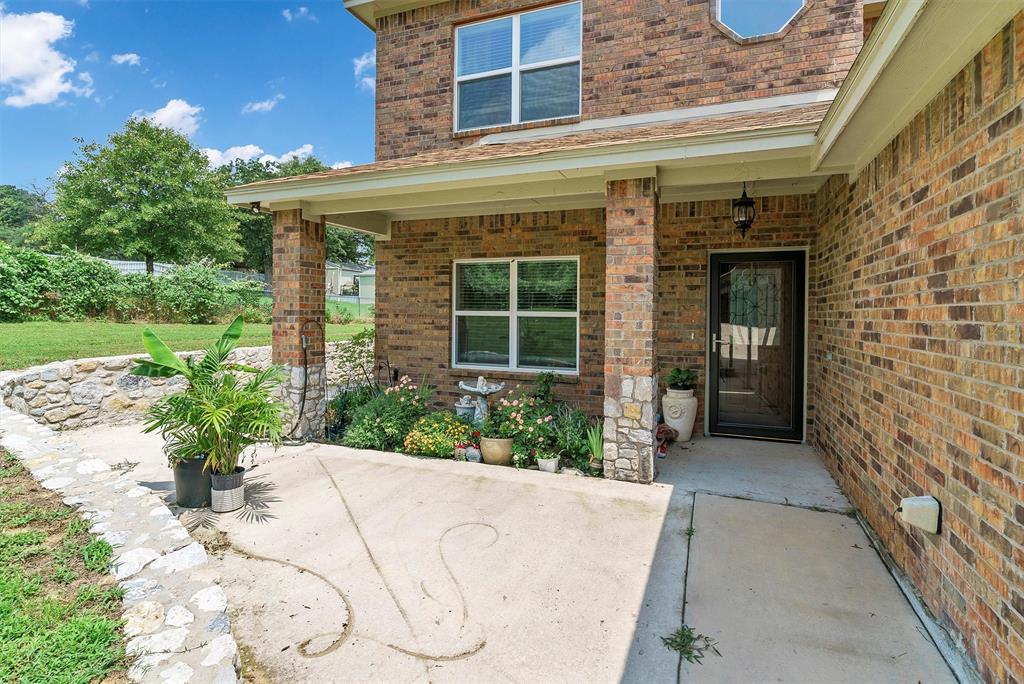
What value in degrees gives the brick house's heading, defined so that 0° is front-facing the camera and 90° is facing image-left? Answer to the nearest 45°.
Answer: approximately 0°

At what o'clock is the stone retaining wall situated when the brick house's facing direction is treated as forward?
The stone retaining wall is roughly at 3 o'clock from the brick house.

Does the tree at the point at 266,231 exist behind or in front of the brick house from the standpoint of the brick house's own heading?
behind

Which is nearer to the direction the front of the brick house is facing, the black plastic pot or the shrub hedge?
the black plastic pot
